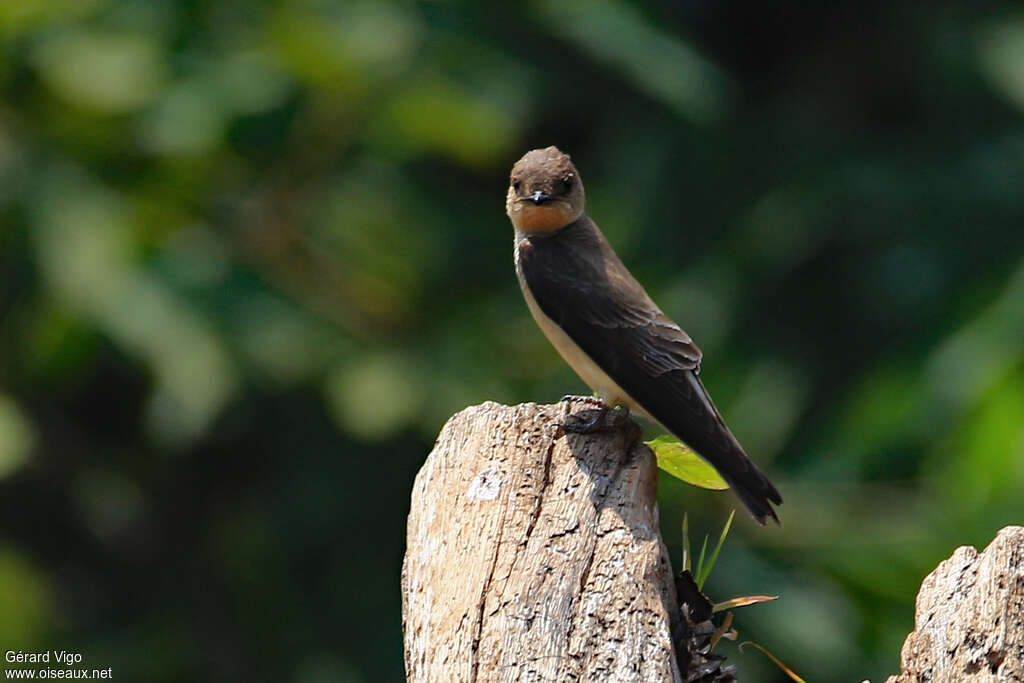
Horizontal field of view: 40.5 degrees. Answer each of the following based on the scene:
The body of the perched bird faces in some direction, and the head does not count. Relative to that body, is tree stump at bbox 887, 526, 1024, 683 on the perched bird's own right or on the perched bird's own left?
on the perched bird's own left

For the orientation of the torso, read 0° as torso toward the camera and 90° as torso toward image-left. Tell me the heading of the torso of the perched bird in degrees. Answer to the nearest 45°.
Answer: approximately 90°

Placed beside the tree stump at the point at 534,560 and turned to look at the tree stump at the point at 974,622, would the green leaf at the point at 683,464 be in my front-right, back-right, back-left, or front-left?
front-left
